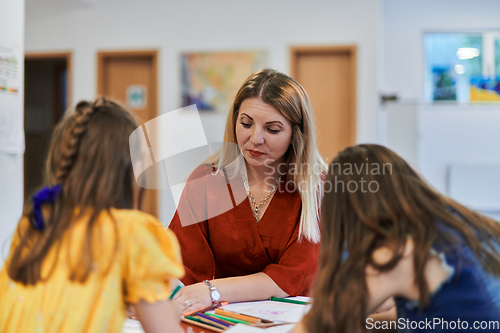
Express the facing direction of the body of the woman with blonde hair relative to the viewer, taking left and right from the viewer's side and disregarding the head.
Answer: facing the viewer

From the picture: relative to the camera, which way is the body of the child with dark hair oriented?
to the viewer's left

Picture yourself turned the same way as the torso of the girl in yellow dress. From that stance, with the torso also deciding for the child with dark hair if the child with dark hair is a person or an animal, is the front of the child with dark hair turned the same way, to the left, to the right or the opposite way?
to the left

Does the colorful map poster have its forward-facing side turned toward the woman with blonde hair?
yes

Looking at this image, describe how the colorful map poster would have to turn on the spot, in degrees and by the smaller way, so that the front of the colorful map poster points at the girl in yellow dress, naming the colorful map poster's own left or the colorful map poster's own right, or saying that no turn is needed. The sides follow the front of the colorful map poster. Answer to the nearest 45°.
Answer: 0° — it already faces them

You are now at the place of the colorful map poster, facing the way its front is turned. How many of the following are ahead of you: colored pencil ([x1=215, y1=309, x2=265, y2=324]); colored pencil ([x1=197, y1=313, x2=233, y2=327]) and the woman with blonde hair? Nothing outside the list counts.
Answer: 3

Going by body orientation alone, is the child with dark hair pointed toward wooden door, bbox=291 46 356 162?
no

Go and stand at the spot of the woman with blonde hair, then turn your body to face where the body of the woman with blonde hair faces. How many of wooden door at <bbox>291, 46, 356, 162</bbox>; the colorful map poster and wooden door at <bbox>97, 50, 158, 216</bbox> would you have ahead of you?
0

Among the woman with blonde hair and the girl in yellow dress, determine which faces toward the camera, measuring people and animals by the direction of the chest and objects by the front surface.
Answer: the woman with blonde hair

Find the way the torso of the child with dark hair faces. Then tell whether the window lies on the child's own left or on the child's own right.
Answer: on the child's own right

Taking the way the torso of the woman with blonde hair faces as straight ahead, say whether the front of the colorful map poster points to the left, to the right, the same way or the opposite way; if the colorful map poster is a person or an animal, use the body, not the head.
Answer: the same way

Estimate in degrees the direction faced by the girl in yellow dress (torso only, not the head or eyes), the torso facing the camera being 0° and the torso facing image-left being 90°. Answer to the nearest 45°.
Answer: approximately 225°

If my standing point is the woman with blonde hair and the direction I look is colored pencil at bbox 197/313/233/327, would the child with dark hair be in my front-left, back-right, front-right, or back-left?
front-left

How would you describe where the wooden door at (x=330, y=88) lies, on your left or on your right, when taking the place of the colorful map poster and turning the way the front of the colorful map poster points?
on your left

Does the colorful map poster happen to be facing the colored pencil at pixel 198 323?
yes

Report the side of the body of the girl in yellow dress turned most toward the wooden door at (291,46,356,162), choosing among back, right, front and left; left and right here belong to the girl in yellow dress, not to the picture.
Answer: front

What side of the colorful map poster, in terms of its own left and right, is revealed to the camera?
front
